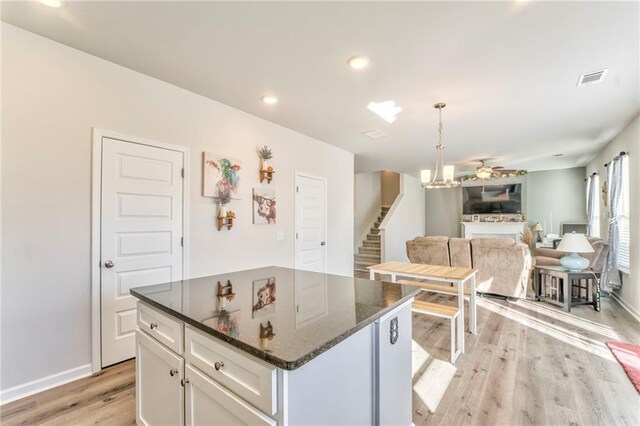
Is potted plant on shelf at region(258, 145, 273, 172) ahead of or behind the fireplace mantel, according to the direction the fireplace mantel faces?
ahead

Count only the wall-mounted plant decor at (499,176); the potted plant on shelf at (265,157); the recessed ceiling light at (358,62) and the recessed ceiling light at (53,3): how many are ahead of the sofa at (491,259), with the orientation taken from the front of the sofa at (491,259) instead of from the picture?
1

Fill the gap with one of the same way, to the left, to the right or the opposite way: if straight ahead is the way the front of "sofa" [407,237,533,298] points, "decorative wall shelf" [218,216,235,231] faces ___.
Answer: to the right

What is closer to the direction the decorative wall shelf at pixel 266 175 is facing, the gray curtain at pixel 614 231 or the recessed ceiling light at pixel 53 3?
the gray curtain

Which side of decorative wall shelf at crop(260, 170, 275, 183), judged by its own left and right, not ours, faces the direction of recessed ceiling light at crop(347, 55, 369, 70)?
front

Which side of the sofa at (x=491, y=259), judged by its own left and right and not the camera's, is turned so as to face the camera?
back

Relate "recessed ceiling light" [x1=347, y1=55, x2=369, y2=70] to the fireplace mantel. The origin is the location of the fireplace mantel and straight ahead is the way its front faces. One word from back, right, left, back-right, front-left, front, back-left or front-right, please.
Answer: front

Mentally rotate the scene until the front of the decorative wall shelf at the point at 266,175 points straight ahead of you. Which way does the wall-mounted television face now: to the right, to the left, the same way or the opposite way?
to the right

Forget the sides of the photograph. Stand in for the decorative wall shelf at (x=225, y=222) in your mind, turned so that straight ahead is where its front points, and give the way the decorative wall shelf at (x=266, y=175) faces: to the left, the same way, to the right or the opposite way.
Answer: the same way

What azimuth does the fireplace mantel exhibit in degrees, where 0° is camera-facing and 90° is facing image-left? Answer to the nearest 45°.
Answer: approximately 0°

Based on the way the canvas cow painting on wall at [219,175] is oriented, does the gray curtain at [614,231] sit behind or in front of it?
in front

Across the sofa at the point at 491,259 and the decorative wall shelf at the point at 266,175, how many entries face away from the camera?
1

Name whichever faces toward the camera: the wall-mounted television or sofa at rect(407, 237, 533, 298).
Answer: the wall-mounted television

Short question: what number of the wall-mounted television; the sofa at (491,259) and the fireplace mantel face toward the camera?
2

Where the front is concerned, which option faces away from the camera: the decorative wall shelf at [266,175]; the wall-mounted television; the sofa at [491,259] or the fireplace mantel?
the sofa

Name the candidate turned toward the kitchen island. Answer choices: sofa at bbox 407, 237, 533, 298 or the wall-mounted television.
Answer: the wall-mounted television

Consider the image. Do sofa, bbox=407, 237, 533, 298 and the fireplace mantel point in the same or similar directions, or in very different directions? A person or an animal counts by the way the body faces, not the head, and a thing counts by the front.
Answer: very different directions

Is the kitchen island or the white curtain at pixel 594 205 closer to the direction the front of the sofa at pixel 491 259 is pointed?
the white curtain

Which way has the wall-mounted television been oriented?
toward the camera

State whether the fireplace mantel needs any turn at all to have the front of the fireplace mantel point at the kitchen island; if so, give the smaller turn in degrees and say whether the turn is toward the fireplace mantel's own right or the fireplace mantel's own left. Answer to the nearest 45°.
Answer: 0° — it already faces it
